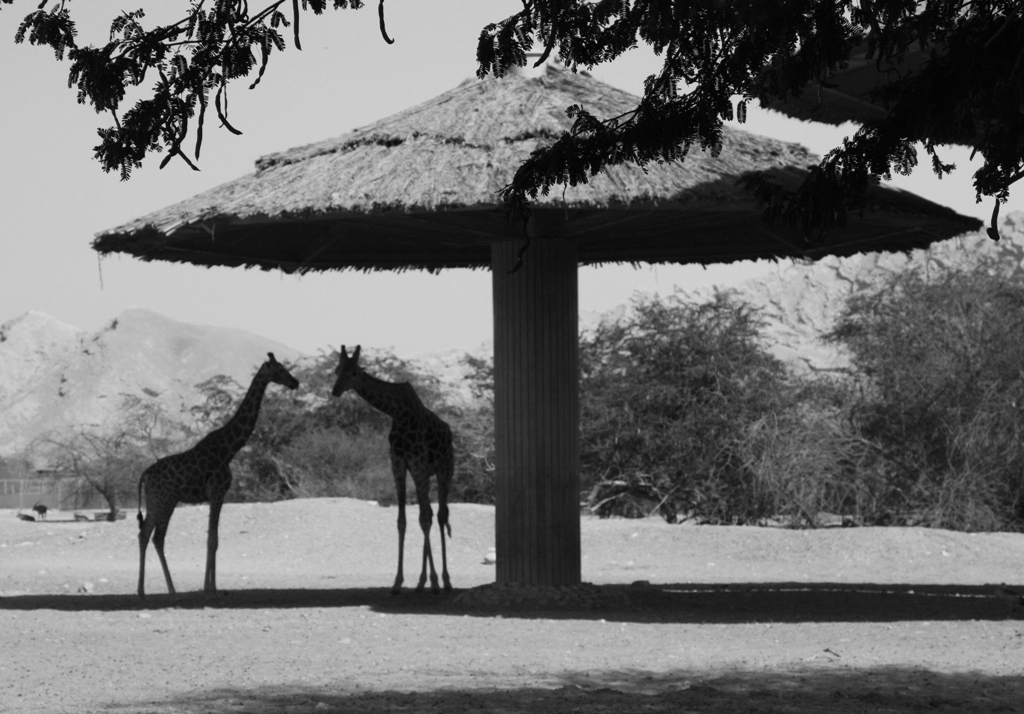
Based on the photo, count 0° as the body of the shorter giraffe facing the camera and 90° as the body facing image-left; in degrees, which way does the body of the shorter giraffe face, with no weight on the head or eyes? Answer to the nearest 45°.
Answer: approximately 270°

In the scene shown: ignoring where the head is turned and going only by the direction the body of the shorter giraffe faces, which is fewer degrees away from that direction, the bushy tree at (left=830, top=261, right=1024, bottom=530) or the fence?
the bushy tree

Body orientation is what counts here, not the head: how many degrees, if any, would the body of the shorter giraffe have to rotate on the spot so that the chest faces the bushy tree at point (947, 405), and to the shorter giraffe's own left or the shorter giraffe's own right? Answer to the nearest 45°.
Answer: approximately 45° to the shorter giraffe's own left

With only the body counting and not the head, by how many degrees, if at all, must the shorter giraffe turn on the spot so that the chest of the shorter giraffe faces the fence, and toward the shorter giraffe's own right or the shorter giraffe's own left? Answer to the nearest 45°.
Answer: approximately 90° to the shorter giraffe's own left

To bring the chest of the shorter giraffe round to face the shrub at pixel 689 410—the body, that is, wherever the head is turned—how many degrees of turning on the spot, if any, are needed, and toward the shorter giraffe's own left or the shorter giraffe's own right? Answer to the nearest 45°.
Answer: approximately 45° to the shorter giraffe's own left

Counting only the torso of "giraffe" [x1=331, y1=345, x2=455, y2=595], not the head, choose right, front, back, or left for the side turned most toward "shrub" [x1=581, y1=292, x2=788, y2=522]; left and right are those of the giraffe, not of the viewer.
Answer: back

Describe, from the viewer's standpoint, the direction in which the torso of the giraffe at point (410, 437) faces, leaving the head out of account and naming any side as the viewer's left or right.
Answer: facing the viewer and to the left of the viewer

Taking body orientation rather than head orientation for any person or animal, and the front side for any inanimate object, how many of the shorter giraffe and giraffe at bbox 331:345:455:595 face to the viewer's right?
1

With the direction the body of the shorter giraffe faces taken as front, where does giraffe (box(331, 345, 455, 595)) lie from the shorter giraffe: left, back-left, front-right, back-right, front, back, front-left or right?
front

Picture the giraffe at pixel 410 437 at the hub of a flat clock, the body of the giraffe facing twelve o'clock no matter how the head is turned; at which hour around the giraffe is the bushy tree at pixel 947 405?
The bushy tree is roughly at 6 o'clock from the giraffe.
